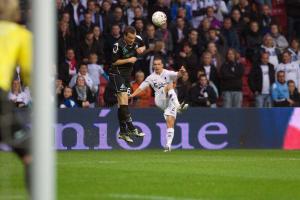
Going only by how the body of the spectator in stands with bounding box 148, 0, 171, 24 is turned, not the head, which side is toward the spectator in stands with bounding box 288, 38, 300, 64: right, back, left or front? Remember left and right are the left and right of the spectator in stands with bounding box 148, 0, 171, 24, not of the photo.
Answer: left

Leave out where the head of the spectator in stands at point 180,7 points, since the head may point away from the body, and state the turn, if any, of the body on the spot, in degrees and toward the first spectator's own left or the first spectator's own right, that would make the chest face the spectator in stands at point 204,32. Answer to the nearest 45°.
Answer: approximately 45° to the first spectator's own left
